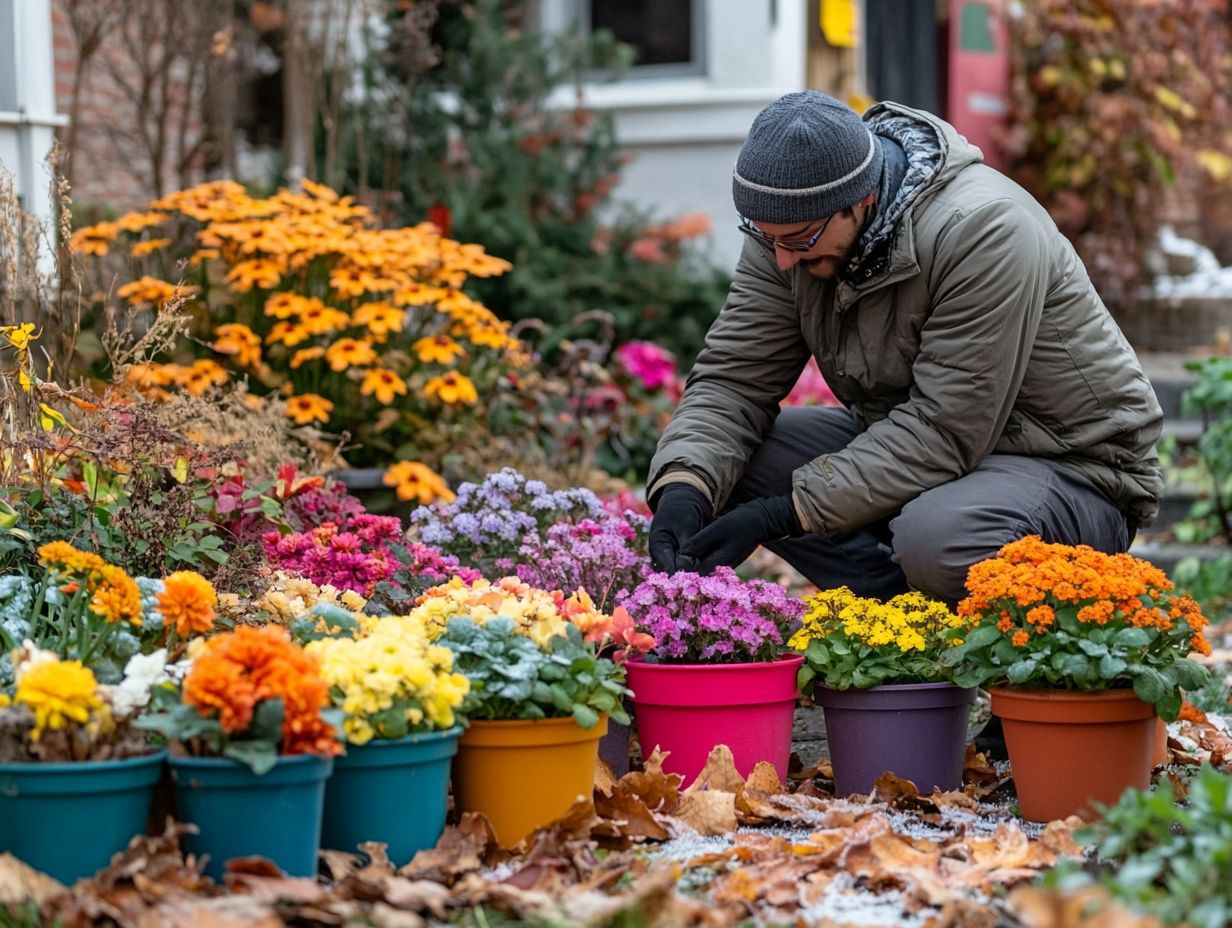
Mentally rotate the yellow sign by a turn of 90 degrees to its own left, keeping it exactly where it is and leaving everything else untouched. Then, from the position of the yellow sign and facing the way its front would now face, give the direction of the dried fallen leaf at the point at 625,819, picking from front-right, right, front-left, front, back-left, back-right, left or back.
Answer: right

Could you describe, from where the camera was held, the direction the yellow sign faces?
facing the viewer

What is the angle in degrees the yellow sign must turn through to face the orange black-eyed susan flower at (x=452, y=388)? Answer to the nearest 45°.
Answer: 0° — it already faces it

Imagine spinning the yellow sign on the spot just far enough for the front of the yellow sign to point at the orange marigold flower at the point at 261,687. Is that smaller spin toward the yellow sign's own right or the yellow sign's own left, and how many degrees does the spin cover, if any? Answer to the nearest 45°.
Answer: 0° — it already faces it

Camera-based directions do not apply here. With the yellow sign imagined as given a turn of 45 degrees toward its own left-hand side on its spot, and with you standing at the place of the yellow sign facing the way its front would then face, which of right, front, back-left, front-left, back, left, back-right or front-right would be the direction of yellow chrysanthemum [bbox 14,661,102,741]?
front-right

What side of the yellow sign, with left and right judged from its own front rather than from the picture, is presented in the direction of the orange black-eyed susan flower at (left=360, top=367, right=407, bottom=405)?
front

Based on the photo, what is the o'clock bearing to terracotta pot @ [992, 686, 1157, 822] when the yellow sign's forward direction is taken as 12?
The terracotta pot is roughly at 12 o'clock from the yellow sign.

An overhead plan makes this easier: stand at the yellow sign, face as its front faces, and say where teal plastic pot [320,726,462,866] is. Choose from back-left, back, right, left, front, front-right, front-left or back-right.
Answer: front

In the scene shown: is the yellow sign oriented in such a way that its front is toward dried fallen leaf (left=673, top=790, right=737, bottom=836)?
yes

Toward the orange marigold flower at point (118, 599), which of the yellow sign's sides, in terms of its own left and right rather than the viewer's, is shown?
front

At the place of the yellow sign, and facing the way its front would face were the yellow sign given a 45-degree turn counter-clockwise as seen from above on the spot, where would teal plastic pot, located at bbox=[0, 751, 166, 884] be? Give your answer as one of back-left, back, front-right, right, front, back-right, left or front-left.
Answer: front-right

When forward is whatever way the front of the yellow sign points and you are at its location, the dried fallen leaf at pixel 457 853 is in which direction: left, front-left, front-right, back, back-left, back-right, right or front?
front

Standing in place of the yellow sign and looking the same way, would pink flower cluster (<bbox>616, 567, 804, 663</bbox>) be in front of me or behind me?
in front
